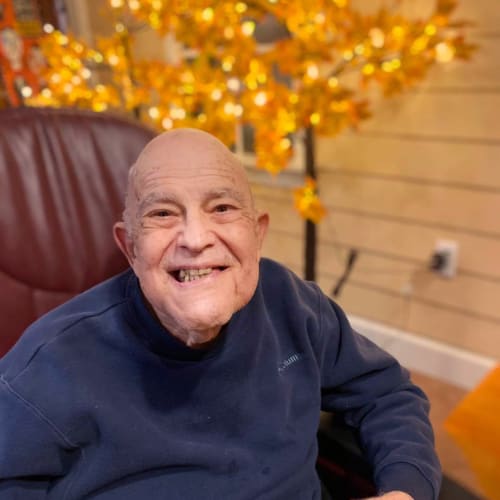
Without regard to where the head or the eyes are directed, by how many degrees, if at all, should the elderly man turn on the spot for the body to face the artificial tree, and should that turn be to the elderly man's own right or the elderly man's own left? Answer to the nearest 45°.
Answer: approximately 180°

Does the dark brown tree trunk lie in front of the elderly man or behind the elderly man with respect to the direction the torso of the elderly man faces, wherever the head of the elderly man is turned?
behind

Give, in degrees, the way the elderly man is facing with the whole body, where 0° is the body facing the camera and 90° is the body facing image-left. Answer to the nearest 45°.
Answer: approximately 0°
